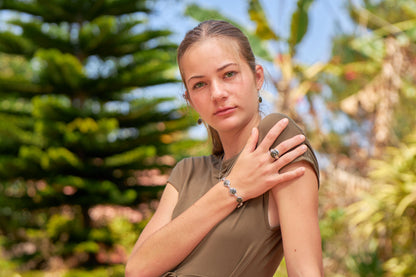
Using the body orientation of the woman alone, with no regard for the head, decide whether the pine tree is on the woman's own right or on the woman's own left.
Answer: on the woman's own right

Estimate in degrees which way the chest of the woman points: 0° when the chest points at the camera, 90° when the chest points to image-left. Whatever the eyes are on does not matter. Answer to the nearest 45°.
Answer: approximately 45°
